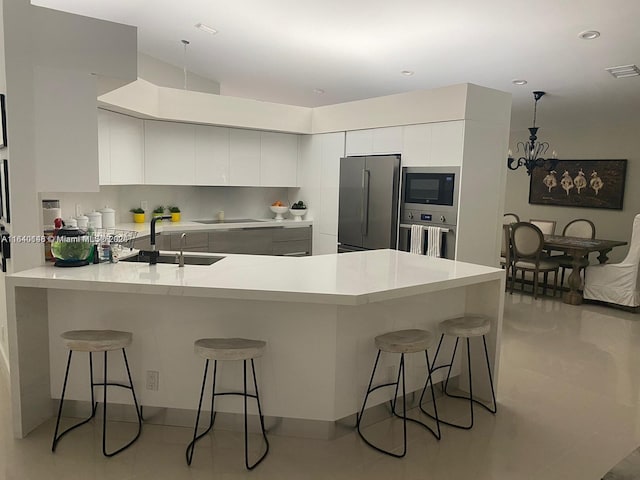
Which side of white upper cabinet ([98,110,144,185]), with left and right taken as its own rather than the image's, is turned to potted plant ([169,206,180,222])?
left

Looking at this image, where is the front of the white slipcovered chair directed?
to the viewer's left

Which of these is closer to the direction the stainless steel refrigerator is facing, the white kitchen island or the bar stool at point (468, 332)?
the white kitchen island

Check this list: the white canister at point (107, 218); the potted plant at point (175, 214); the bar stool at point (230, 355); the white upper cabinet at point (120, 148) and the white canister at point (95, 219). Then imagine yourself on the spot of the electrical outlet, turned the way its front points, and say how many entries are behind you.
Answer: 4

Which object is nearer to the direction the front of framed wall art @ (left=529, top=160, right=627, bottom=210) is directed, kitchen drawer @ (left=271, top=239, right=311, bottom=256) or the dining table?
the dining table

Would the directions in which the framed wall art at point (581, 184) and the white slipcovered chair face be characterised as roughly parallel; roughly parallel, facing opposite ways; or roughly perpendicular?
roughly perpendicular

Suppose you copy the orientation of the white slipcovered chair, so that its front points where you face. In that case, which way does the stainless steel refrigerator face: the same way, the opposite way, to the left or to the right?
to the left

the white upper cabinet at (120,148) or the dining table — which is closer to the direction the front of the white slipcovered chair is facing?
the dining table

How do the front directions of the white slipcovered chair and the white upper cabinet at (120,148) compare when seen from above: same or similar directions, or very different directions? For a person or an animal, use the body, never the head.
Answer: very different directions
